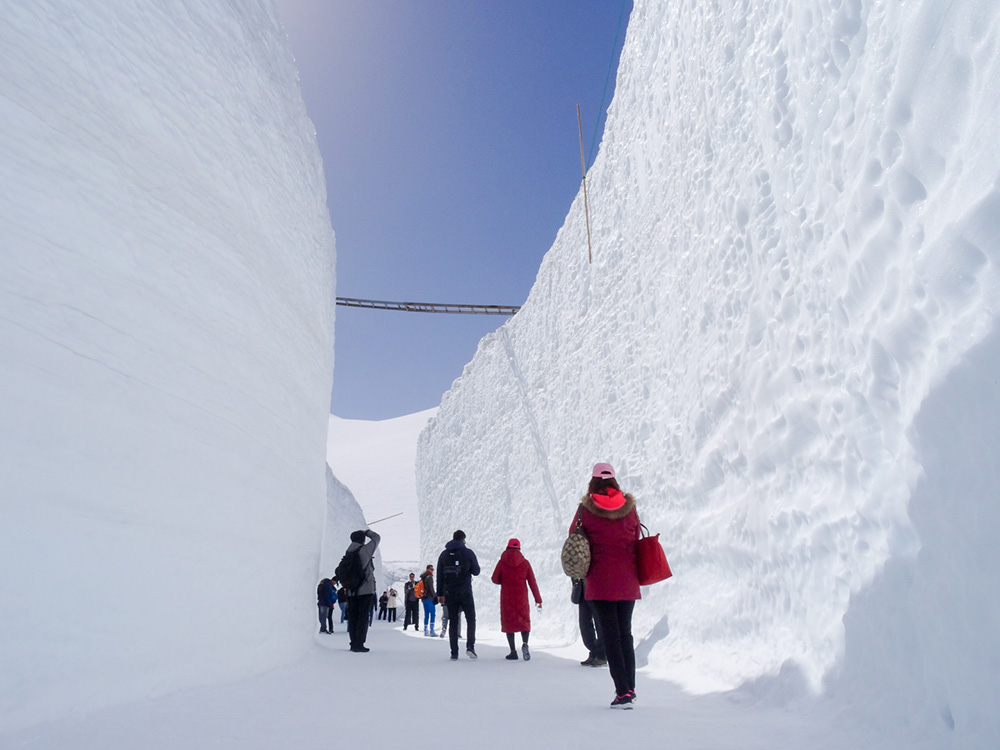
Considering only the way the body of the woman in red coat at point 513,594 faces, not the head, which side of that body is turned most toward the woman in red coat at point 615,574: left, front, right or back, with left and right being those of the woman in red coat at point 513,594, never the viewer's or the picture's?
back

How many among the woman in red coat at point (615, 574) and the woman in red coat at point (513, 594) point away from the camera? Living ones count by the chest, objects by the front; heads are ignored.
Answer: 2

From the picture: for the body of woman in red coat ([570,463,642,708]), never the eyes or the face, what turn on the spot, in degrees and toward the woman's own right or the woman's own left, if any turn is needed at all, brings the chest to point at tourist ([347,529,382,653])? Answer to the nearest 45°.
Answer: approximately 45° to the woman's own left

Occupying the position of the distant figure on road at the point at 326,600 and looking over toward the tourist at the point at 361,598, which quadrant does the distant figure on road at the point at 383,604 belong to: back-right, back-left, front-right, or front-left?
back-left

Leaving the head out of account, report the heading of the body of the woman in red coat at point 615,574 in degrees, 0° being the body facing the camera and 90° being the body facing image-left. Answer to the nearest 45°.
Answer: approximately 180°

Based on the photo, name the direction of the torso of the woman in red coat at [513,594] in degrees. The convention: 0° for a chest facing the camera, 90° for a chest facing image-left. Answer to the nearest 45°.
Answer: approximately 180°

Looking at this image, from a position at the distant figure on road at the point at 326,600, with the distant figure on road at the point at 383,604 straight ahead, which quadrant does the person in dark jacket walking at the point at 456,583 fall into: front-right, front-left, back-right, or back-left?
back-right

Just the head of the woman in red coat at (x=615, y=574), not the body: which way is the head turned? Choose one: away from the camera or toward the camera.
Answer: away from the camera

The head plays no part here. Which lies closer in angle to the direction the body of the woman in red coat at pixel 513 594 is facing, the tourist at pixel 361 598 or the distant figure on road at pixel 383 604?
the distant figure on road
